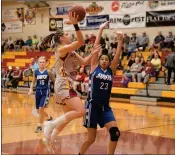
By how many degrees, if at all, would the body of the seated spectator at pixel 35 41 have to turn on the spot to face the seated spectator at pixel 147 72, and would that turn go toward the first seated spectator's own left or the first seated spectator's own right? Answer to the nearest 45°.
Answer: approximately 45° to the first seated spectator's own left

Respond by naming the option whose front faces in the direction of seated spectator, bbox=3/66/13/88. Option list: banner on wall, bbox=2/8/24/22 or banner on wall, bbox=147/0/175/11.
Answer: banner on wall, bbox=2/8/24/22

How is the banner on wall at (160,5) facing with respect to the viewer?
toward the camera

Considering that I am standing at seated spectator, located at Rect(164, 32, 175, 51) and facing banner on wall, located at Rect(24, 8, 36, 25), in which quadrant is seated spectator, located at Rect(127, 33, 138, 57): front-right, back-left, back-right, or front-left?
front-left

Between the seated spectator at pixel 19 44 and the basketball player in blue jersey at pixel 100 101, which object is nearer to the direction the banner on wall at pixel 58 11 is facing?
the basketball player in blue jersey

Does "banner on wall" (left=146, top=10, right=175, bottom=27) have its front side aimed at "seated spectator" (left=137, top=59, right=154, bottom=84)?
yes

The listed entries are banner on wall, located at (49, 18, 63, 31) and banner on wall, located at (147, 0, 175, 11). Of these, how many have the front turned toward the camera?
2

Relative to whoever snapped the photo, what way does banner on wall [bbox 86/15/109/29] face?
facing the viewer

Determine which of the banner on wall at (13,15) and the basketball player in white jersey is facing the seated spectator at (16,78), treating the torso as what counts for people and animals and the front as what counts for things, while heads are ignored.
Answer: the banner on wall

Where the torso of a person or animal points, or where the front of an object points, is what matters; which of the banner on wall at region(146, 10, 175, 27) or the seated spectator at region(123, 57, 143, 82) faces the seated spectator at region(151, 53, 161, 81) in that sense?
the banner on wall

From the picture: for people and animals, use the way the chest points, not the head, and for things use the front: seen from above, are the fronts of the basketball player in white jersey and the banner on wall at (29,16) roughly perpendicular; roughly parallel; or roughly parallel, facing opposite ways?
roughly perpendicular

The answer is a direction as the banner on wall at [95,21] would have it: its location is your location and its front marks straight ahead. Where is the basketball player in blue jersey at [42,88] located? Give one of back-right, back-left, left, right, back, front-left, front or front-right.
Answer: front

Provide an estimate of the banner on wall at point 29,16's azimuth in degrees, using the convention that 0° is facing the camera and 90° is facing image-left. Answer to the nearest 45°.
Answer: approximately 0°
